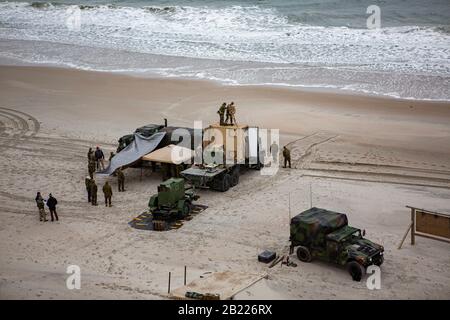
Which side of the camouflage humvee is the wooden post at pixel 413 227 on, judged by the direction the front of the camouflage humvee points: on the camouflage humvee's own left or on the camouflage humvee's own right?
on the camouflage humvee's own left

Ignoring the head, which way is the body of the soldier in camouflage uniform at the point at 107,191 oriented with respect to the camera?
away from the camera

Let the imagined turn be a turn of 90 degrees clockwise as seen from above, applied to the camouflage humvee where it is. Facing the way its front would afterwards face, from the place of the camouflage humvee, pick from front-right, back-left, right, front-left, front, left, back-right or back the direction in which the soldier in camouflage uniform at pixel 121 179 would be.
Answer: right

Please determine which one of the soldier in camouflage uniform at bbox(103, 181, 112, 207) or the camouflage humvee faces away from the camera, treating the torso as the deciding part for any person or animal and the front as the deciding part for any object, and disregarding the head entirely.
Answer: the soldier in camouflage uniform

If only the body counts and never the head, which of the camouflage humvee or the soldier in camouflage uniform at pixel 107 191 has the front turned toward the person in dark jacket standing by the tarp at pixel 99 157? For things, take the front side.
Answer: the soldier in camouflage uniform

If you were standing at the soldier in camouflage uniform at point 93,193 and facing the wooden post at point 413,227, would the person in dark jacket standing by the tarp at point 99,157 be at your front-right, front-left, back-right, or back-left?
back-left

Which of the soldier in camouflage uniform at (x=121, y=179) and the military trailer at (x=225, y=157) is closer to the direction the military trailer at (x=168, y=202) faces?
the military trailer

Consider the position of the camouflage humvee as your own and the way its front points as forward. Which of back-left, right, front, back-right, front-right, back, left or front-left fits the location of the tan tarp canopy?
back
